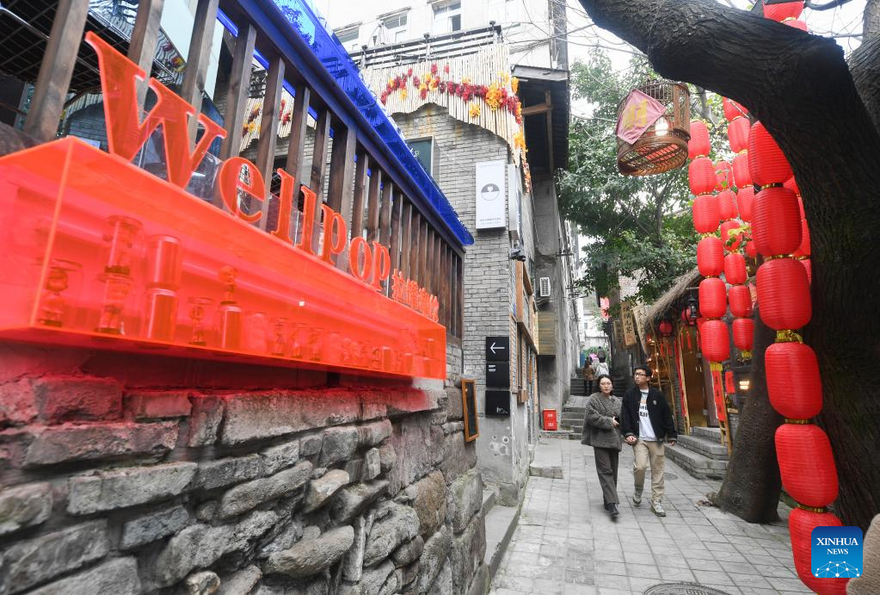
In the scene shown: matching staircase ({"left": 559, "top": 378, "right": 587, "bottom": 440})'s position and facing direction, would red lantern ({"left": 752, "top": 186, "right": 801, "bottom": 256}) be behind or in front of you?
in front

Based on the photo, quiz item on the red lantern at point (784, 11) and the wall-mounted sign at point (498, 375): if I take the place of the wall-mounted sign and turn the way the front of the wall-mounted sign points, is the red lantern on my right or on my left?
on my left

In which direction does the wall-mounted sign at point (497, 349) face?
toward the camera

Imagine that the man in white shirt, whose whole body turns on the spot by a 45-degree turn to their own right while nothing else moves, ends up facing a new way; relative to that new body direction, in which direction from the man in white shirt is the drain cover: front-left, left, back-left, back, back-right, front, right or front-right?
front-left

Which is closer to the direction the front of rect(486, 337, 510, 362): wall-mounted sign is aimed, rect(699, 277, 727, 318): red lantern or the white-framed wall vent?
the red lantern

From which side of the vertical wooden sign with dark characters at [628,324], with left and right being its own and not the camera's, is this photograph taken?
front

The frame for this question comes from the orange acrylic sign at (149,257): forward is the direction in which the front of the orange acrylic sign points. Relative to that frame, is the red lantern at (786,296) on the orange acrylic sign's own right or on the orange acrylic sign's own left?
on the orange acrylic sign's own left
